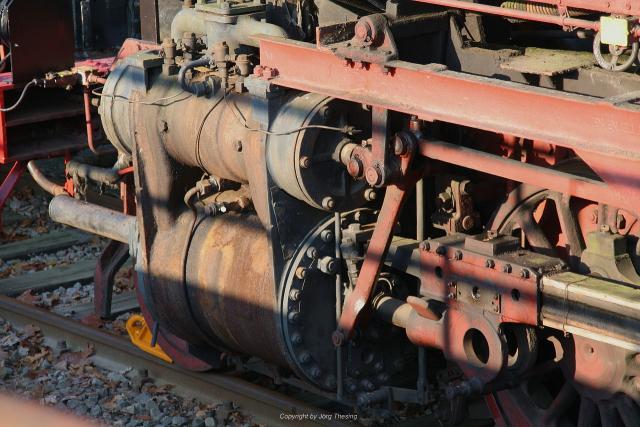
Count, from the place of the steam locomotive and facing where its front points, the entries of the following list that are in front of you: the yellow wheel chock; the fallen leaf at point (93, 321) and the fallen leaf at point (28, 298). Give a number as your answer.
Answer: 3

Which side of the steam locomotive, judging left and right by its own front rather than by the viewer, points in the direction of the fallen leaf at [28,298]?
front

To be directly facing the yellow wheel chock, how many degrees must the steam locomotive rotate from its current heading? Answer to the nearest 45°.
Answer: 0° — it already faces it

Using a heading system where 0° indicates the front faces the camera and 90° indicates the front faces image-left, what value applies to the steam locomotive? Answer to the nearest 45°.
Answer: approximately 135°

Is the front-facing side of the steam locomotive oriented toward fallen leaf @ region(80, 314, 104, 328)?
yes
